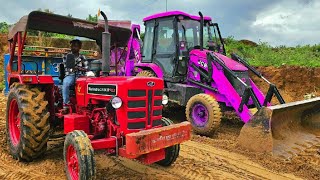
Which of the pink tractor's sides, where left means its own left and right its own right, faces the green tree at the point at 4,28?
back

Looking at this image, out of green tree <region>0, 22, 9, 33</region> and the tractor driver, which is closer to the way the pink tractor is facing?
the tractor driver

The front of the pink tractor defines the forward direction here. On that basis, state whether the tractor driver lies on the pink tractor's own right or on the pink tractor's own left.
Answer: on the pink tractor's own right

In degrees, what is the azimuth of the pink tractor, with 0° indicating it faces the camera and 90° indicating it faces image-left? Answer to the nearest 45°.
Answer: approximately 315°
